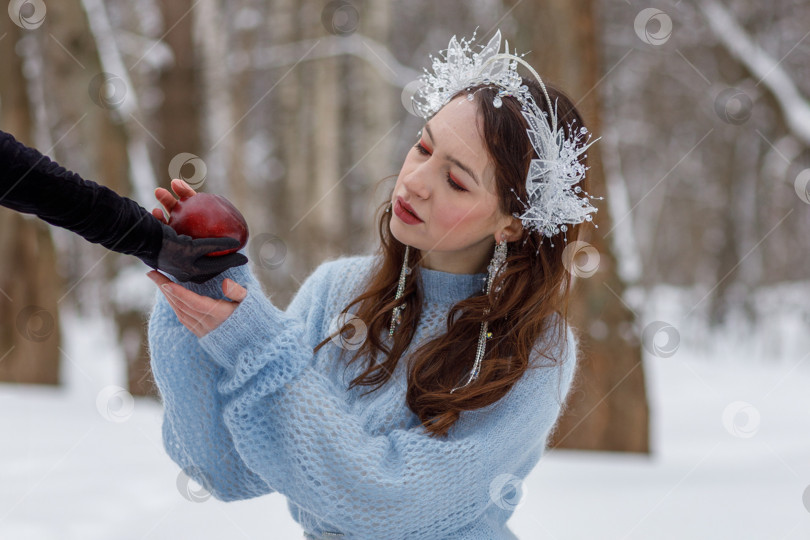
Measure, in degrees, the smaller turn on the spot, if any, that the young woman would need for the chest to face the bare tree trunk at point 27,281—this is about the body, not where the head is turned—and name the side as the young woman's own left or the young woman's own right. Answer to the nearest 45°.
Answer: approximately 90° to the young woman's own right

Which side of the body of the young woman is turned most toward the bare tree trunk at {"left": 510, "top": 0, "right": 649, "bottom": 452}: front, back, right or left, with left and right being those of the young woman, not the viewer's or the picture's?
back

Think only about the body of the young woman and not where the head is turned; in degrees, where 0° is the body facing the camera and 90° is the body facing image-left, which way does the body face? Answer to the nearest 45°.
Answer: approximately 45°
